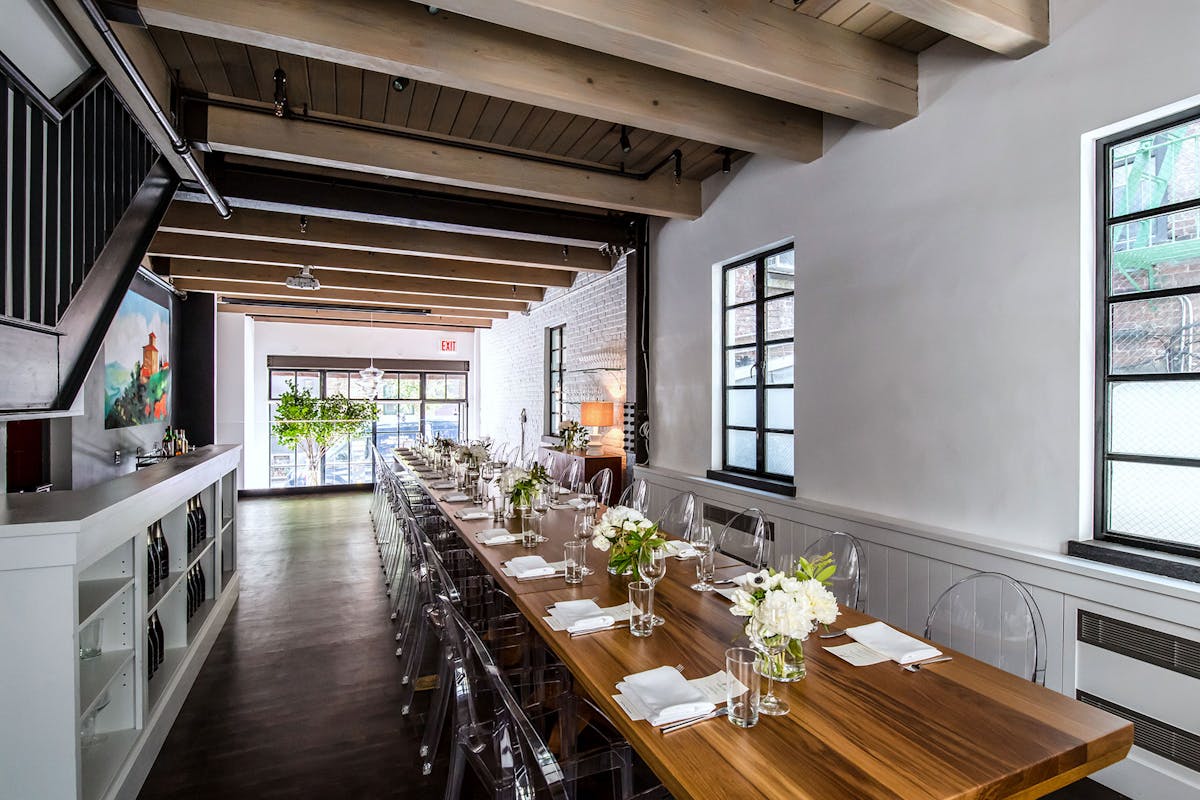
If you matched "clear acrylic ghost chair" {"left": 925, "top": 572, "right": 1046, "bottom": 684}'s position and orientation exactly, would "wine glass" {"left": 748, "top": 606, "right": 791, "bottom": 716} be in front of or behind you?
in front

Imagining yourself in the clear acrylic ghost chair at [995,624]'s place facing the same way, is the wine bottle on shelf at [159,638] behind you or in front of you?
in front

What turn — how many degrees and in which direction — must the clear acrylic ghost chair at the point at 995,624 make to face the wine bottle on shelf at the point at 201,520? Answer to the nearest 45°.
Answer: approximately 45° to its right

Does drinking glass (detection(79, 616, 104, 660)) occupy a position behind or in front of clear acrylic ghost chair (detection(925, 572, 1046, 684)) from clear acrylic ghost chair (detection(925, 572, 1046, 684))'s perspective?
in front

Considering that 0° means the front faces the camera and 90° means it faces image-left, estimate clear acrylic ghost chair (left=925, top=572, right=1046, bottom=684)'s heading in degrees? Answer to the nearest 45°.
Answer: approximately 45°

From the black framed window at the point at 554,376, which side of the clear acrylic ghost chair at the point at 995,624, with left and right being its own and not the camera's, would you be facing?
right

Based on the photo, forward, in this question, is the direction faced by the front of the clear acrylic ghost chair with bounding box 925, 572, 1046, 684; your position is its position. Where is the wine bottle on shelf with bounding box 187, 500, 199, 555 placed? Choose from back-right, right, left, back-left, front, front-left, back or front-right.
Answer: front-right

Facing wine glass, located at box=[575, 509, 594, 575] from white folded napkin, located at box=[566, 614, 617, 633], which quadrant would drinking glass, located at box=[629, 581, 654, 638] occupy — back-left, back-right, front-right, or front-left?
back-right

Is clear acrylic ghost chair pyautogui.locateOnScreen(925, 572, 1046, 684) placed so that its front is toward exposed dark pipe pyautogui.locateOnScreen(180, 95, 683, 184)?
no

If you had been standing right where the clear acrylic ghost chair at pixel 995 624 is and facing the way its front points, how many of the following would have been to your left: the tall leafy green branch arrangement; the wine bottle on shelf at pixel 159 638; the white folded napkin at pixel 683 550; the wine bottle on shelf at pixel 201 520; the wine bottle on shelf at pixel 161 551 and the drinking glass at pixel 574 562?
0

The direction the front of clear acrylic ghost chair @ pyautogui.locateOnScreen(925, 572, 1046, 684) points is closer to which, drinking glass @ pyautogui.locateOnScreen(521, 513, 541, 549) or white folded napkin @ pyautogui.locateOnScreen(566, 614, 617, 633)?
the white folded napkin

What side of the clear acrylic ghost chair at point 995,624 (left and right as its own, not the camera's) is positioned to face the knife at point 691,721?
front

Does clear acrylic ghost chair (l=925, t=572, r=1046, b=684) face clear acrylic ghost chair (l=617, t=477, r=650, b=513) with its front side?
no

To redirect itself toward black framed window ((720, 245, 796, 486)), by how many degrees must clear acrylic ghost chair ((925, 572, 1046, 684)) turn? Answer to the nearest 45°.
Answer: approximately 90° to its right

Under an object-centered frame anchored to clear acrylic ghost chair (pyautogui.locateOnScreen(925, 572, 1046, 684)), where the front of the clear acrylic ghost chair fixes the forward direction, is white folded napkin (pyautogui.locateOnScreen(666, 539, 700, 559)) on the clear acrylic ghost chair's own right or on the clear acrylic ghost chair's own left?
on the clear acrylic ghost chair's own right

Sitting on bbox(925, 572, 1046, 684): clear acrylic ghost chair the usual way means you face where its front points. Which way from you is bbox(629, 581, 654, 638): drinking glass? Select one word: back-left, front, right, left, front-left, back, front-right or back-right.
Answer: front

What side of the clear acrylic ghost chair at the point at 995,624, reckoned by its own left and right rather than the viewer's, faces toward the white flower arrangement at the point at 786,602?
front
